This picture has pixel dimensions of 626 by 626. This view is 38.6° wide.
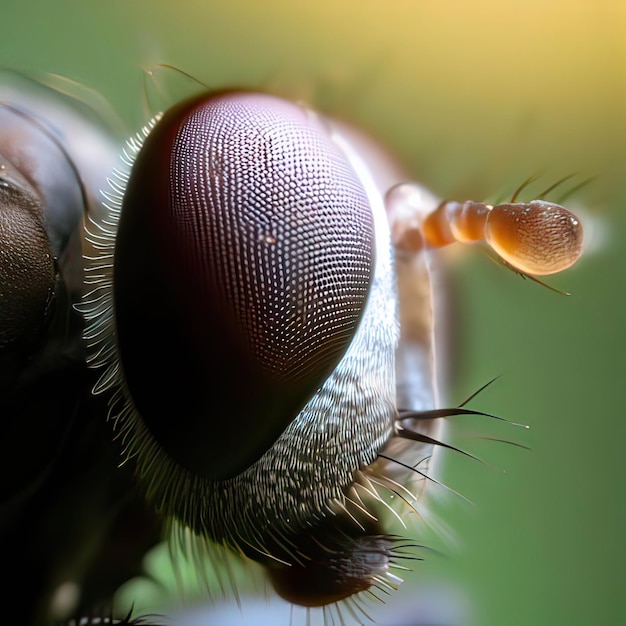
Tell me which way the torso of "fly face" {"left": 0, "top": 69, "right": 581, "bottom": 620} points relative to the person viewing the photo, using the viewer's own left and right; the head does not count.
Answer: facing to the right of the viewer
